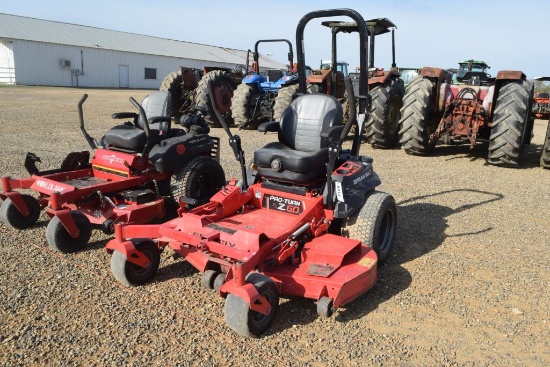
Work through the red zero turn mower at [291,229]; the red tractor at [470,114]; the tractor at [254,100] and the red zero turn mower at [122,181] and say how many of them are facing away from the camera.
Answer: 2

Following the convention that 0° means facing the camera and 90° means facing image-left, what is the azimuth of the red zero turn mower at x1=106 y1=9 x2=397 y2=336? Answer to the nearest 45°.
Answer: approximately 45°

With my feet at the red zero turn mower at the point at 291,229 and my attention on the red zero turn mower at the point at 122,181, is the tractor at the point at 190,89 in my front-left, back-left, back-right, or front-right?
front-right

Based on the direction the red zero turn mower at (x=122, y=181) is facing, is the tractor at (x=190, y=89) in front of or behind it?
behind

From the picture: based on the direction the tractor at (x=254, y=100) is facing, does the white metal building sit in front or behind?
in front

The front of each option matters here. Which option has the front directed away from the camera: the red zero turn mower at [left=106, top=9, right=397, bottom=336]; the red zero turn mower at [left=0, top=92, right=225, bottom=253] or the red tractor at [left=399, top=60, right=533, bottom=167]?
the red tractor

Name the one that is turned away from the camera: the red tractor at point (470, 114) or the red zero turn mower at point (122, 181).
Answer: the red tractor

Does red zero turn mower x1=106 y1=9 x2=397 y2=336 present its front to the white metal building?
no

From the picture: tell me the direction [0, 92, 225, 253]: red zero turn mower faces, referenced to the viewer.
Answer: facing the viewer and to the left of the viewer

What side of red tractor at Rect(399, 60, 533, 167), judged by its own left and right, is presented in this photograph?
back

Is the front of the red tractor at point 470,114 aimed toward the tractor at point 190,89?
no

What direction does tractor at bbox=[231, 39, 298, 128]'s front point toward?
away from the camera

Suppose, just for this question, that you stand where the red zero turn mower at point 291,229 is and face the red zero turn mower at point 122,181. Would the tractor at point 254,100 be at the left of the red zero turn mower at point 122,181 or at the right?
right

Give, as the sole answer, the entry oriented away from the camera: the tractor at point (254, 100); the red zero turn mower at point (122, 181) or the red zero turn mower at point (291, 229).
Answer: the tractor

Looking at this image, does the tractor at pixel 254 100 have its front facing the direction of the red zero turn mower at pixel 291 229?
no

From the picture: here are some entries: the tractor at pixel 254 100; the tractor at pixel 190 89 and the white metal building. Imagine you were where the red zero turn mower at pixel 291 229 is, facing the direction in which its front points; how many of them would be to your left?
0
